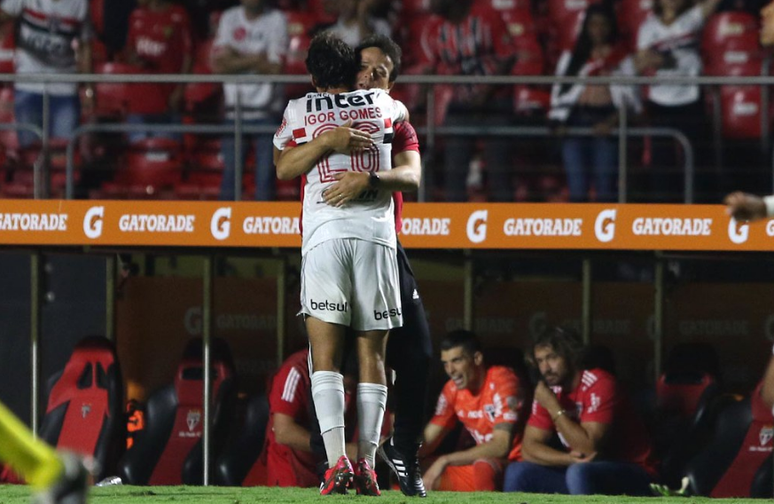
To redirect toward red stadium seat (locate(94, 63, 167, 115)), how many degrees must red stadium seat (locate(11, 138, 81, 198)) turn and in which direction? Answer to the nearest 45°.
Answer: approximately 90° to its left

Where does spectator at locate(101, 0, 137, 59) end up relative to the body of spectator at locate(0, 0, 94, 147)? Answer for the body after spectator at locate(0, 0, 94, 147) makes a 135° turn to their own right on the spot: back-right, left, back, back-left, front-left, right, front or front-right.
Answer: right

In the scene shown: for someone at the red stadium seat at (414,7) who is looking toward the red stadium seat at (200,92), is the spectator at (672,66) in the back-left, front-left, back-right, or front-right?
back-left

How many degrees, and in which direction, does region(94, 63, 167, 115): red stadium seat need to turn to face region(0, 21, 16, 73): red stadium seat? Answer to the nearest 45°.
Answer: approximately 90° to its right

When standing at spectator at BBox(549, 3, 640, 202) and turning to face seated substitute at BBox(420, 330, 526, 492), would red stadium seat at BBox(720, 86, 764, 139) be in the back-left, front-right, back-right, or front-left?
back-left

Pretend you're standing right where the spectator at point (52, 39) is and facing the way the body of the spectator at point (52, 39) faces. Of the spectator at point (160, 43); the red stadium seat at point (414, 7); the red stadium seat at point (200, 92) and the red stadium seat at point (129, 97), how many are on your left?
4

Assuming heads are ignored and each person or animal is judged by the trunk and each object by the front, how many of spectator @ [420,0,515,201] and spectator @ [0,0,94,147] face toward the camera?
2

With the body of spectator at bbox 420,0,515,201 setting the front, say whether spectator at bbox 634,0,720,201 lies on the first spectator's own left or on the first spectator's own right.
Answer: on the first spectator's own left
